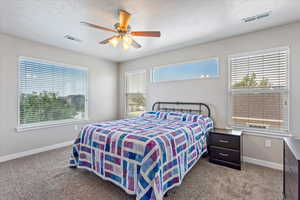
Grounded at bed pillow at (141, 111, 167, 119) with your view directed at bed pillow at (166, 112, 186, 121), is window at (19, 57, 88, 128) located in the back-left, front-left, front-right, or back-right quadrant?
back-right

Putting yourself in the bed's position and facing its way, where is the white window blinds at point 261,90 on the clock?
The white window blinds is roughly at 7 o'clock from the bed.

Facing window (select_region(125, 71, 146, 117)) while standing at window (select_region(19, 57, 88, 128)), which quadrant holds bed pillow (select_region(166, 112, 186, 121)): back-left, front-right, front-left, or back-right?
front-right

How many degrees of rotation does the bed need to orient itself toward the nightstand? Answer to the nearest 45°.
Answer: approximately 135° to its left

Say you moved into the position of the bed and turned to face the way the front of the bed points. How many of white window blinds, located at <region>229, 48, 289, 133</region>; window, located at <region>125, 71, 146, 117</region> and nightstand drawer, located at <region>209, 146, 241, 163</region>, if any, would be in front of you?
0

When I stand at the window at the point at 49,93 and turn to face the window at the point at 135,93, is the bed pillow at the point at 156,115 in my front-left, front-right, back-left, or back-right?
front-right

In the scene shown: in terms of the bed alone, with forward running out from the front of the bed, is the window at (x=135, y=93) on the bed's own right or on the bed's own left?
on the bed's own right

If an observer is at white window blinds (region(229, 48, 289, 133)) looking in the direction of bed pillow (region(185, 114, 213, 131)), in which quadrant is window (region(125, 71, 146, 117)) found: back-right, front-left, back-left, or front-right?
front-right

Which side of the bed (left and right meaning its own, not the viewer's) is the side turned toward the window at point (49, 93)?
right

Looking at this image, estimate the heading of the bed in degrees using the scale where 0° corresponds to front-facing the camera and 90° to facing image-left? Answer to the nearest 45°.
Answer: approximately 45°

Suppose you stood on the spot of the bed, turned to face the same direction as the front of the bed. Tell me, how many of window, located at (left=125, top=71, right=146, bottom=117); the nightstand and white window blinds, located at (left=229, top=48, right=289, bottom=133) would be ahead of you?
0
